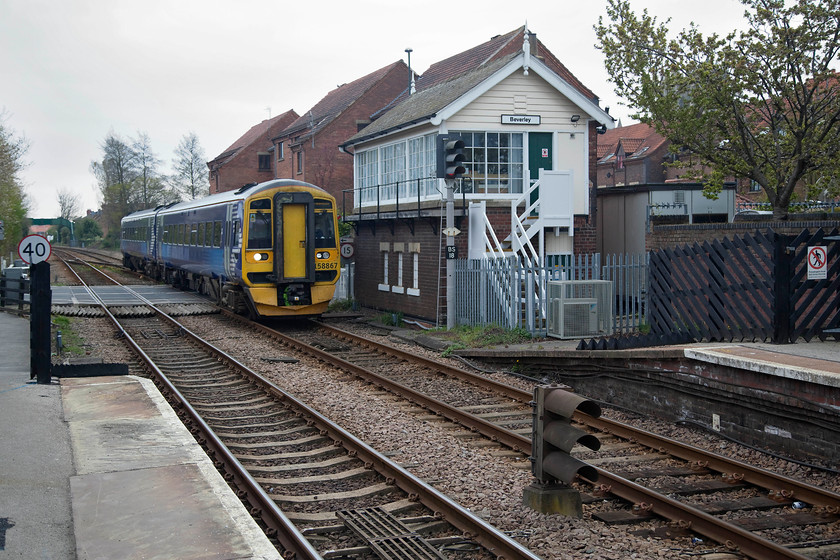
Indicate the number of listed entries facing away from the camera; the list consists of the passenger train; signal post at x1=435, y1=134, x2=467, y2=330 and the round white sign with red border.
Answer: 0

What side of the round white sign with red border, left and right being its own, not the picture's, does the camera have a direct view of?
front

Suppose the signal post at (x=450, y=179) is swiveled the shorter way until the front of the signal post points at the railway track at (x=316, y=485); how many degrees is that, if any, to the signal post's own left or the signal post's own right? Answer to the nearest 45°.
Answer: approximately 45° to the signal post's own right

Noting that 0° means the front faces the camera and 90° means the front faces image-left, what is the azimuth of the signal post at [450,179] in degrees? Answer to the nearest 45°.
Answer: approximately 315°

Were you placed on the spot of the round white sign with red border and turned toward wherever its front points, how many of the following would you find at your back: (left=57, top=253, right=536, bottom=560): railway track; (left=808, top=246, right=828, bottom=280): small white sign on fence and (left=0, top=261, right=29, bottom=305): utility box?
1

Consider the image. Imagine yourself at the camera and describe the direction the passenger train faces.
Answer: facing the viewer and to the right of the viewer

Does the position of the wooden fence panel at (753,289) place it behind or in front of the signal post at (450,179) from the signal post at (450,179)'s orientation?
in front

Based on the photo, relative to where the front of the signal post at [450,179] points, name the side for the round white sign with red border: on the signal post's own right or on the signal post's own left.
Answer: on the signal post's own right

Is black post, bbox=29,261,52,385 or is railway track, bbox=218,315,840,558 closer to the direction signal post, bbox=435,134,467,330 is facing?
the railway track
